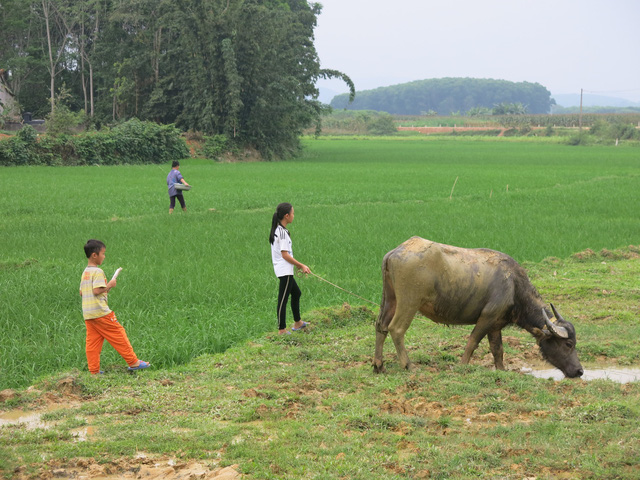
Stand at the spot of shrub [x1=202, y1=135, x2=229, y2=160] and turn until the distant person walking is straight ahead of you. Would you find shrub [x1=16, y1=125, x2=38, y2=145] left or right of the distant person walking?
right

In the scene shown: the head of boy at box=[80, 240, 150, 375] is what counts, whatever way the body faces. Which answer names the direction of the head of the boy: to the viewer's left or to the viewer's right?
to the viewer's right

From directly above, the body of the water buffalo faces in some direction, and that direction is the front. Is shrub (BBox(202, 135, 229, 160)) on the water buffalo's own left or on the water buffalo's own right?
on the water buffalo's own left

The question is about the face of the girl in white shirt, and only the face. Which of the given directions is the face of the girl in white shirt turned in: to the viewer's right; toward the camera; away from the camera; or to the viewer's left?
to the viewer's right

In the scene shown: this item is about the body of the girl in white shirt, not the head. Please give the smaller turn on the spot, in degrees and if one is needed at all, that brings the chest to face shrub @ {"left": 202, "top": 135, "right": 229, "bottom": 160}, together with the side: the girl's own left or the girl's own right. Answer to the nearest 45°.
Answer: approximately 90° to the girl's own left

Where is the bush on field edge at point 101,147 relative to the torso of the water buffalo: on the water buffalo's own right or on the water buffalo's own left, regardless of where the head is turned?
on the water buffalo's own left

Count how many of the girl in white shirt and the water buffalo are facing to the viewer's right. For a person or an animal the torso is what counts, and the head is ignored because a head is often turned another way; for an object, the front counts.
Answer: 2

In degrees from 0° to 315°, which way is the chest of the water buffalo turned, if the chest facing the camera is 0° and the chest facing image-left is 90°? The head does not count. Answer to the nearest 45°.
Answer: approximately 270°

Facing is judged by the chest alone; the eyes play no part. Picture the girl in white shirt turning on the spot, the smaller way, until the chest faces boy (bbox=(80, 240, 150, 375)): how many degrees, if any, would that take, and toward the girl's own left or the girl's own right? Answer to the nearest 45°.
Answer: approximately 135° to the girl's own right

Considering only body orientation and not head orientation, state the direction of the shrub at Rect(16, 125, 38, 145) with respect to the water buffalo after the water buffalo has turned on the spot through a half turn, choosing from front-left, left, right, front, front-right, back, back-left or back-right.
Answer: front-right

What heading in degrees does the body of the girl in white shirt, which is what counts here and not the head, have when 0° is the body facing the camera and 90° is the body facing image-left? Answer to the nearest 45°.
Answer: approximately 270°

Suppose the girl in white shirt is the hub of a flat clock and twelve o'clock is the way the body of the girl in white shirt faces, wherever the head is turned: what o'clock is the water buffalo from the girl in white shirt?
The water buffalo is roughly at 1 o'clock from the girl in white shirt.
